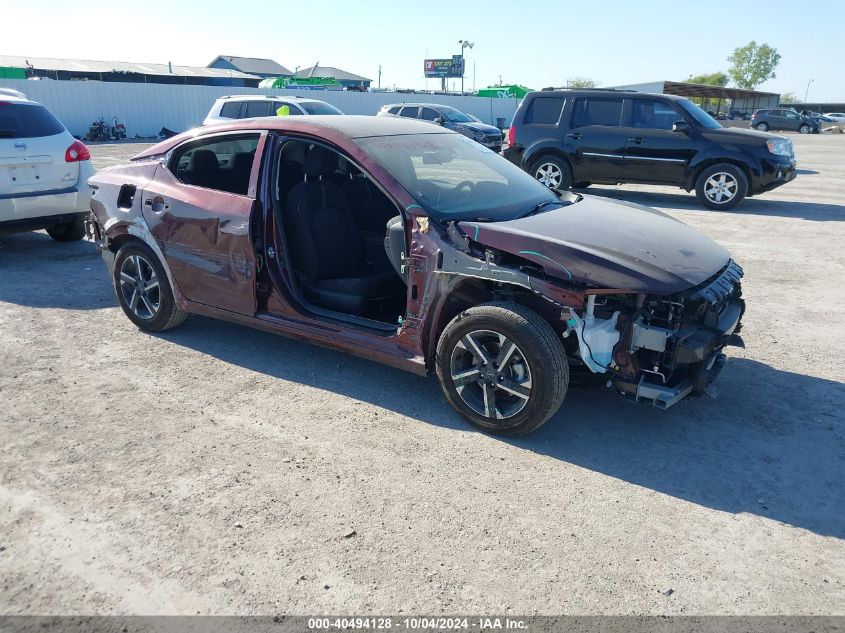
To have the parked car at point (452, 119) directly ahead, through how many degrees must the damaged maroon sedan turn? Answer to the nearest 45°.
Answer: approximately 135° to its left

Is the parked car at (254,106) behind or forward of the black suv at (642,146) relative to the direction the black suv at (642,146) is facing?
behind

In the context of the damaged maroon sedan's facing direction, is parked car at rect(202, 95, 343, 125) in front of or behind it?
behind

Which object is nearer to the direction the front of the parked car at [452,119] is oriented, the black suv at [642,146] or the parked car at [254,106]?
the black suv

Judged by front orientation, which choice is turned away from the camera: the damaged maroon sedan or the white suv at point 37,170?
the white suv

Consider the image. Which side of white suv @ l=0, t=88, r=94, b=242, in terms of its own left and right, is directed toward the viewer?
back

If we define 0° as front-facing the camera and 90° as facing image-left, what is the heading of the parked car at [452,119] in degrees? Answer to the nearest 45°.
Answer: approximately 315°

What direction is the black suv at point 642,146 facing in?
to the viewer's right

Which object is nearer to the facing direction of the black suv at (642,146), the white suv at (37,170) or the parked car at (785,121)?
the parked car

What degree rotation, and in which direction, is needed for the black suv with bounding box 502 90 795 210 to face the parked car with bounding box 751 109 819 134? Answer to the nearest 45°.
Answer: approximately 90° to its left

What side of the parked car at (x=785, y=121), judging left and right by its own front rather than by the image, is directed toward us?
right

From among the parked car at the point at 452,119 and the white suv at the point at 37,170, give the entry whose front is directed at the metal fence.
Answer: the white suv

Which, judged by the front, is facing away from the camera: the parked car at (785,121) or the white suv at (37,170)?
the white suv

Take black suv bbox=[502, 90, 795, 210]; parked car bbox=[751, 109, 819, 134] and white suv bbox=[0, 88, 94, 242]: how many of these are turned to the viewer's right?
2
